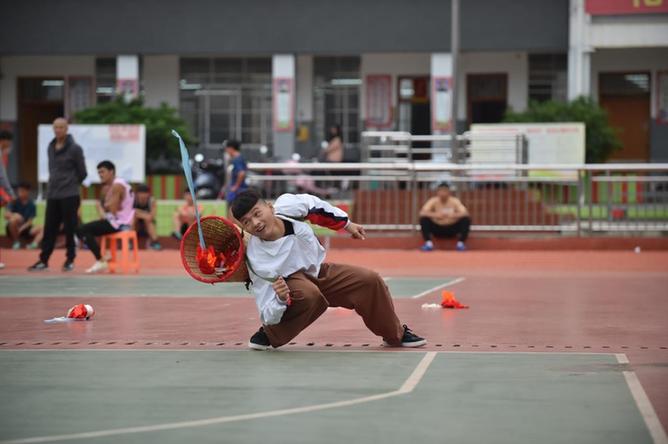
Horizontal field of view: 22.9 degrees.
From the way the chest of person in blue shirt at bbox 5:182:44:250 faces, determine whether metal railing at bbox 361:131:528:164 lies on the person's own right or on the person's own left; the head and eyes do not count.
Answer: on the person's own left

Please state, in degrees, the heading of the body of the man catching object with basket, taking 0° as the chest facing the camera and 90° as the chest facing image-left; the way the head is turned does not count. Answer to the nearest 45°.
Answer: approximately 0°

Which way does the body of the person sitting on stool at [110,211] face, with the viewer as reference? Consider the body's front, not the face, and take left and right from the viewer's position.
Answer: facing to the left of the viewer

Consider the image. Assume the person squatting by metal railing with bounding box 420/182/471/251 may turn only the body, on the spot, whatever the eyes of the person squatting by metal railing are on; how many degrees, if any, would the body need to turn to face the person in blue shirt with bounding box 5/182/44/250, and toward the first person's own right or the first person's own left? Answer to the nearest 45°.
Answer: approximately 90° to the first person's own right

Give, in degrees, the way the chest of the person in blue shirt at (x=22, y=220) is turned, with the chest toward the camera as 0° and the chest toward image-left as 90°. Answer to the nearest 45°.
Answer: approximately 0°
